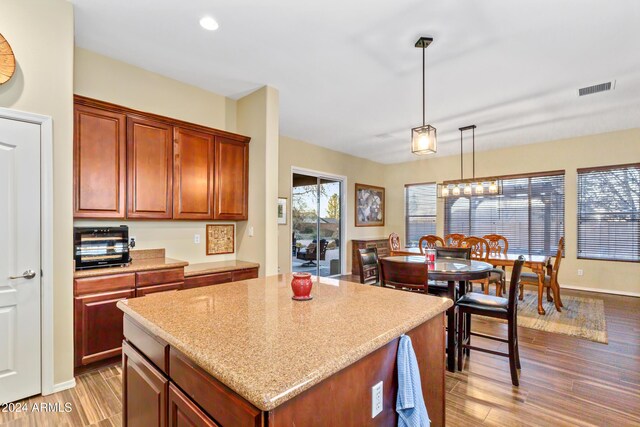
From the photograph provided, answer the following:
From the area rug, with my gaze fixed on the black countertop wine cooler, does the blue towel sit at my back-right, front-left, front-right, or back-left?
front-left

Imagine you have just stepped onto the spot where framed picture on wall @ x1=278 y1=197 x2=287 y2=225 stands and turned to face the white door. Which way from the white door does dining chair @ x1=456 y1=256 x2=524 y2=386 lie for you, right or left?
left

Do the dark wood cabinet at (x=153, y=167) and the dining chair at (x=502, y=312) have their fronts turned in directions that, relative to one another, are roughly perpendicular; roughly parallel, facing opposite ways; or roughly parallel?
roughly parallel, facing opposite ways

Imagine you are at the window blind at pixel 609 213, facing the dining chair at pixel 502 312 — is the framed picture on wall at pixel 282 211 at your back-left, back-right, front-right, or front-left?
front-right

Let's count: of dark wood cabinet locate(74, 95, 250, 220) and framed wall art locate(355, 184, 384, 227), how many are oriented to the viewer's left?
0

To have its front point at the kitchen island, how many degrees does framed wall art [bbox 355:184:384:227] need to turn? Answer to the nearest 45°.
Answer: approximately 45° to its right

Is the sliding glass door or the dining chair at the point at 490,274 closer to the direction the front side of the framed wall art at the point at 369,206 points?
the dining chair
